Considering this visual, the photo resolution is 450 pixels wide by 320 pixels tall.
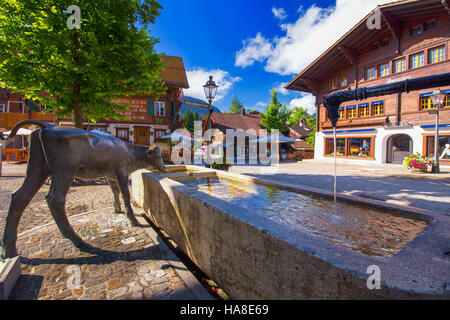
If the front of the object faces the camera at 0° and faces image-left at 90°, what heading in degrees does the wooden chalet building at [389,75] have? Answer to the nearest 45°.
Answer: approximately 45°

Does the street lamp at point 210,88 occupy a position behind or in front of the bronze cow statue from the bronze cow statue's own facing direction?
in front

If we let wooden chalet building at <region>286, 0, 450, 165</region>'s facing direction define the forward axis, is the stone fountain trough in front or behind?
in front

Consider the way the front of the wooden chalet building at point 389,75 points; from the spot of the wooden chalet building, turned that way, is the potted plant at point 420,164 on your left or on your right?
on your left

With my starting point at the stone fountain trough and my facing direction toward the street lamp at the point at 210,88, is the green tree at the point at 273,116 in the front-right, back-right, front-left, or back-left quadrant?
front-right

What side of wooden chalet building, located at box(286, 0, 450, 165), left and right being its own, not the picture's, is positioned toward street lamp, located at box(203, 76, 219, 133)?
front

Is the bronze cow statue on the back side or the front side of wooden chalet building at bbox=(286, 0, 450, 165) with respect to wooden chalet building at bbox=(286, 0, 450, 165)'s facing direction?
on the front side

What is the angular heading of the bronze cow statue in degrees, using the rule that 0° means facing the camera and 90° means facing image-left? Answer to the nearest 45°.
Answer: approximately 225°

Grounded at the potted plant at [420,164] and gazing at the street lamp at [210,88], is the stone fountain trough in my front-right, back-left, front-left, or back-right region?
front-left
